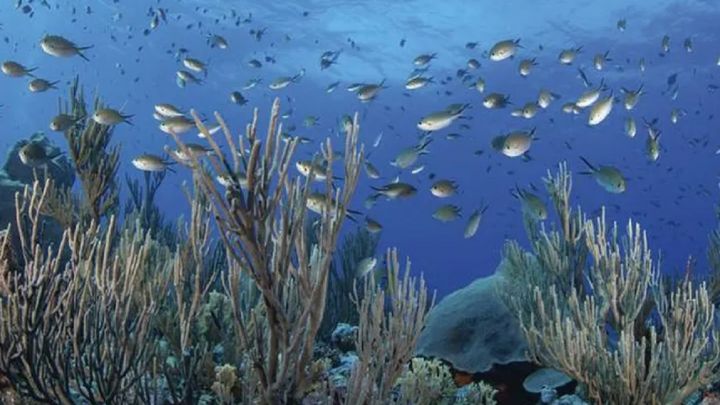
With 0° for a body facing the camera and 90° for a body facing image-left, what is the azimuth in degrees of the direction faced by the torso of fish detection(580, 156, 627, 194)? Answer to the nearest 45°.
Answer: approximately 270°

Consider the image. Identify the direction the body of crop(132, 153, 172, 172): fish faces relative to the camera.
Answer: to the viewer's left

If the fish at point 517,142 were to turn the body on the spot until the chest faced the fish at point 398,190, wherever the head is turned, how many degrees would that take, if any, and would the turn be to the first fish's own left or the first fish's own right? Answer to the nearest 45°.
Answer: approximately 45° to the first fish's own left

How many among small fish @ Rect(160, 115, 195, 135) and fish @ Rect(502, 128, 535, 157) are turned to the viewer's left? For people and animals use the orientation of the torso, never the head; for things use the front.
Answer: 2

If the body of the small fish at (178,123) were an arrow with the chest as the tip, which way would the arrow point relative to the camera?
to the viewer's left

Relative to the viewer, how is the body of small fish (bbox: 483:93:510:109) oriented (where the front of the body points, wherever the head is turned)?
to the viewer's left

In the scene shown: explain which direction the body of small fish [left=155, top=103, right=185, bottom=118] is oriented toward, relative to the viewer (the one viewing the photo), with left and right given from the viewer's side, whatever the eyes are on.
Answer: facing to the left of the viewer

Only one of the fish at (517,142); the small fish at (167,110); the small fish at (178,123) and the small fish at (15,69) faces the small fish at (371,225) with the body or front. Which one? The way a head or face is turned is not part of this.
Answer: the fish
